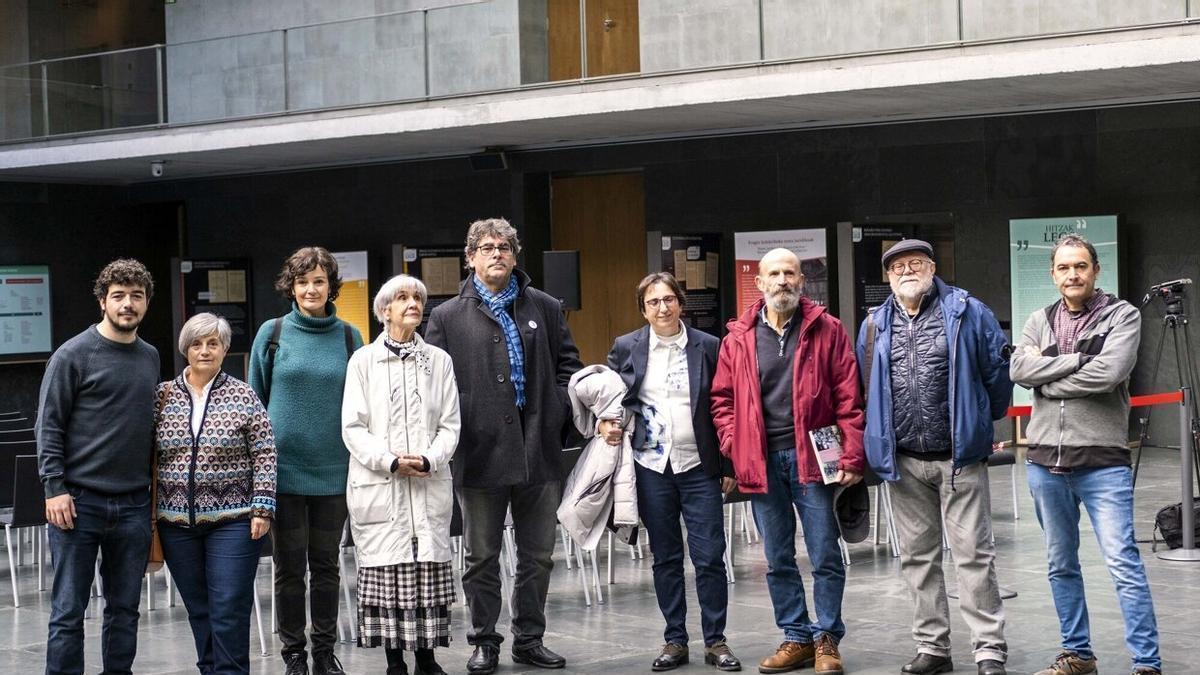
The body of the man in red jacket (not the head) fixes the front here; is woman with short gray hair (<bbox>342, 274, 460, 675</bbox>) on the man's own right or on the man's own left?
on the man's own right

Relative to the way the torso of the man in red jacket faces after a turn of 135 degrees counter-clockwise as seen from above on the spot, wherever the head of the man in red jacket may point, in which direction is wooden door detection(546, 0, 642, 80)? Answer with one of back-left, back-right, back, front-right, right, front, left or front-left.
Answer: front-left

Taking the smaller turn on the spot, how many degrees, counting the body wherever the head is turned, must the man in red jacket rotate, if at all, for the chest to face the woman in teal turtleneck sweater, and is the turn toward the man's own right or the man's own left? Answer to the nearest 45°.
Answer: approximately 90° to the man's own right

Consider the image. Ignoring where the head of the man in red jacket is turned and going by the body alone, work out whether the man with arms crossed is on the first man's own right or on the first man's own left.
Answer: on the first man's own left

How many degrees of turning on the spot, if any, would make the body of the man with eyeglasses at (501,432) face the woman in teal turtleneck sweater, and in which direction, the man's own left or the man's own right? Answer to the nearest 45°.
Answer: approximately 90° to the man's own right

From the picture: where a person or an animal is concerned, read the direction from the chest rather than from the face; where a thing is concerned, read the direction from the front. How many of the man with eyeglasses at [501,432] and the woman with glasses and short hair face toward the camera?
2

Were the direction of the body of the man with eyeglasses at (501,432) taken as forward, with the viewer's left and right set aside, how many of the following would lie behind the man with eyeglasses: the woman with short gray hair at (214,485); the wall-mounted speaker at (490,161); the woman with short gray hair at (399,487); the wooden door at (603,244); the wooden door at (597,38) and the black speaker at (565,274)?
4

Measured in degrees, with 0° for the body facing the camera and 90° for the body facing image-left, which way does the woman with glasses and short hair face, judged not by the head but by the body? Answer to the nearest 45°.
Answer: approximately 0°

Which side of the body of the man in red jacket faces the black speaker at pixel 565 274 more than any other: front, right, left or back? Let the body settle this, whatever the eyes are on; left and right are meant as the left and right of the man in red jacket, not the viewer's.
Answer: back
